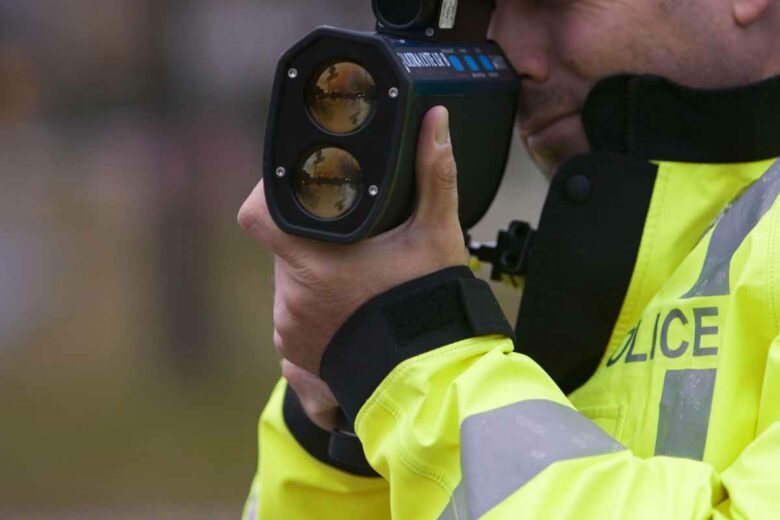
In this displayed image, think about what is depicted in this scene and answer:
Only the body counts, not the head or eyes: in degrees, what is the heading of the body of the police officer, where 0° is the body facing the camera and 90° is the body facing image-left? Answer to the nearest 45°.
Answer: approximately 45°
